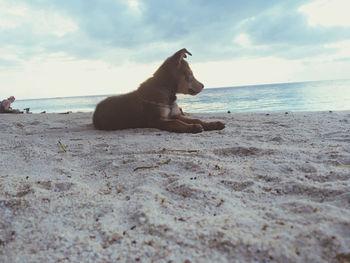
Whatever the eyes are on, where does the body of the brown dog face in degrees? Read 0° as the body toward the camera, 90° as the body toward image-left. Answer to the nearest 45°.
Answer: approximately 270°
